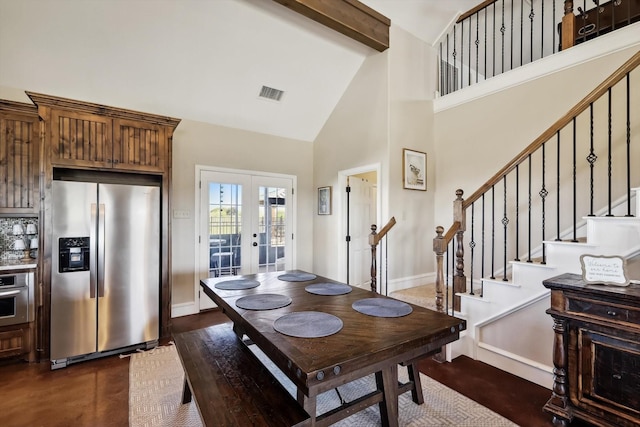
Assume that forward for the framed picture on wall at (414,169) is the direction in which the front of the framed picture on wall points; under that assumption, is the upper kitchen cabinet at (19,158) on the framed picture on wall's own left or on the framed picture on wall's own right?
on the framed picture on wall's own right

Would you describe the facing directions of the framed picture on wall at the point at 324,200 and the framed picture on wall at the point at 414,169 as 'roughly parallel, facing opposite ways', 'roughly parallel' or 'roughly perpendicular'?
roughly perpendicular

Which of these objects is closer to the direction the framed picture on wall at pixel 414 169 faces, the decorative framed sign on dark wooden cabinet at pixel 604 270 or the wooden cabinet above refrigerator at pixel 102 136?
the decorative framed sign on dark wooden cabinet

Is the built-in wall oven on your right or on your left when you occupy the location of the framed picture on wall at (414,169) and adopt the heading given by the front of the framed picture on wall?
on your right

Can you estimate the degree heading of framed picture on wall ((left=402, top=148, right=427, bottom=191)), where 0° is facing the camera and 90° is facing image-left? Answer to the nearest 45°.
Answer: approximately 315°

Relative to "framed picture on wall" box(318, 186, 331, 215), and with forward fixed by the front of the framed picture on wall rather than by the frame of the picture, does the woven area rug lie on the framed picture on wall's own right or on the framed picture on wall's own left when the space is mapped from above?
on the framed picture on wall's own left

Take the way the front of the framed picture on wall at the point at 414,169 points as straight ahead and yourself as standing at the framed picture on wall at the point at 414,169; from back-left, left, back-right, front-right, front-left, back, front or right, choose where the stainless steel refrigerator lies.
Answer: right

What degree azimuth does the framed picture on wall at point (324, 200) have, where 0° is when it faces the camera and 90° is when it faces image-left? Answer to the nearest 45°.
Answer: approximately 45°

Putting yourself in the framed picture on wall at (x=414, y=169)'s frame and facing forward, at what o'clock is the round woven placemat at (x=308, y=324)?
The round woven placemat is roughly at 2 o'clock from the framed picture on wall.

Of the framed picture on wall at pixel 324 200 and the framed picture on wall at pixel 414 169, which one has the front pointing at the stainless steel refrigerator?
the framed picture on wall at pixel 324 200

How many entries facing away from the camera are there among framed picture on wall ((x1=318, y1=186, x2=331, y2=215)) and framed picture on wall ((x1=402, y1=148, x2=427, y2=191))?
0

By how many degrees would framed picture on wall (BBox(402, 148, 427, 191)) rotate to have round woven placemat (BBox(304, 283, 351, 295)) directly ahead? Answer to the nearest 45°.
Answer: approximately 45° to its right

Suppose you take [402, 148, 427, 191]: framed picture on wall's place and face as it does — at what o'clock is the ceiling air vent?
The ceiling air vent is roughly at 4 o'clock from the framed picture on wall.

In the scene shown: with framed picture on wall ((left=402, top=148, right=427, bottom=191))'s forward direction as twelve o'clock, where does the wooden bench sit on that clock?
The wooden bench is roughly at 2 o'clock from the framed picture on wall.

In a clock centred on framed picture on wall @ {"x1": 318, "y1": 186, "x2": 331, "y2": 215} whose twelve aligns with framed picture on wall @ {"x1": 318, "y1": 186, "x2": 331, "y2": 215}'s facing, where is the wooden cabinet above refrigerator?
The wooden cabinet above refrigerator is roughly at 12 o'clock from the framed picture on wall.
